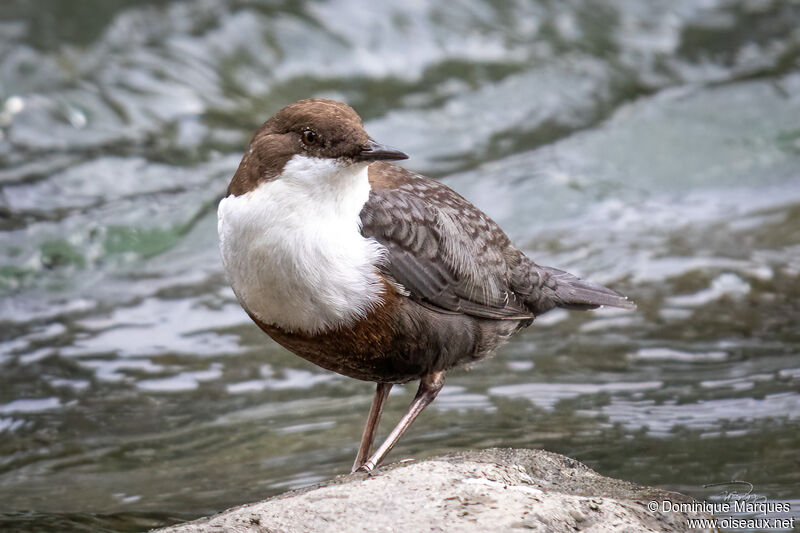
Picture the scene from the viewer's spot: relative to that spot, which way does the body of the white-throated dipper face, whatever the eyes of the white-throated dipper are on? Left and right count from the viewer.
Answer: facing the viewer and to the left of the viewer
